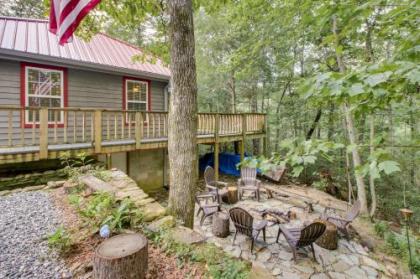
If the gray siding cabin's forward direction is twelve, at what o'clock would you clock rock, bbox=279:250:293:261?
The rock is roughly at 12 o'clock from the gray siding cabin.

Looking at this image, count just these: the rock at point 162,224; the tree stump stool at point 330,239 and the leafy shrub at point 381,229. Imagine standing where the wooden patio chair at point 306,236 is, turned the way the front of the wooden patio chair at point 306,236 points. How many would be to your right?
2

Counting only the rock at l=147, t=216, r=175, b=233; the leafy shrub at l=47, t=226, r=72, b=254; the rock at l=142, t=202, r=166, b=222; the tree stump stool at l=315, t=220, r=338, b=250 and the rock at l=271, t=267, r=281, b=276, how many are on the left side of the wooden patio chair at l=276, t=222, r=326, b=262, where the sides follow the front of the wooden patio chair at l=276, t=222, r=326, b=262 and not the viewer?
4

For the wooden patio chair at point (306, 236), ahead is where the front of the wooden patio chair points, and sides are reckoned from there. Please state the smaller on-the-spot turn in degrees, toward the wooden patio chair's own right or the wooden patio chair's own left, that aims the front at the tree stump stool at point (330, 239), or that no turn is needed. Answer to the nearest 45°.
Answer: approximately 90° to the wooden patio chair's own right

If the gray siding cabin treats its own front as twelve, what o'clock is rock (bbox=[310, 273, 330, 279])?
The rock is roughly at 12 o'clock from the gray siding cabin.

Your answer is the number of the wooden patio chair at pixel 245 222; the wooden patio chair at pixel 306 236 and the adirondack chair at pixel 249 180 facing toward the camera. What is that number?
1

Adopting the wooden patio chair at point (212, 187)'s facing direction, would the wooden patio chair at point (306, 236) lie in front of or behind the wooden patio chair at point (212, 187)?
in front

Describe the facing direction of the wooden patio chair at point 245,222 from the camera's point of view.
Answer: facing away from the viewer and to the right of the viewer

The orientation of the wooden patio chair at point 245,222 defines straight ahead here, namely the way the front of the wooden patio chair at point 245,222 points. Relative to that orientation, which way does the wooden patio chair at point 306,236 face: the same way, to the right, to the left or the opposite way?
to the left

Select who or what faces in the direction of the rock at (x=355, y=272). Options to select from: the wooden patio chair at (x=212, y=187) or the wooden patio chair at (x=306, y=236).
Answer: the wooden patio chair at (x=212, y=187)

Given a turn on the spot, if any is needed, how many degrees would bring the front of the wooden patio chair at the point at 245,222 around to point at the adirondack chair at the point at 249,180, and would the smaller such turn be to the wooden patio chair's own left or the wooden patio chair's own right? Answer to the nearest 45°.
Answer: approximately 45° to the wooden patio chair's own left

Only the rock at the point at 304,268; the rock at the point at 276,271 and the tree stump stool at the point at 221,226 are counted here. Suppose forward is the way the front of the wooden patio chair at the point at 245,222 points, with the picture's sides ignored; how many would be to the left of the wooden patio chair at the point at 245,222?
1

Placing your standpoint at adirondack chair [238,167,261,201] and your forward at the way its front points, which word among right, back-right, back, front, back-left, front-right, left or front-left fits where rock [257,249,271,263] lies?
front

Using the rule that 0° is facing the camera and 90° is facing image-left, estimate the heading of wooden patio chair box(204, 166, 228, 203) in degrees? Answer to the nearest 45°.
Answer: approximately 315°

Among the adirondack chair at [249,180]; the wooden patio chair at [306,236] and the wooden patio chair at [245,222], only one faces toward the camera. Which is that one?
the adirondack chair

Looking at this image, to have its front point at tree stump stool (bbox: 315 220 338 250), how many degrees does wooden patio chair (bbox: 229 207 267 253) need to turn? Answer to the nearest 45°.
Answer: approximately 45° to its right

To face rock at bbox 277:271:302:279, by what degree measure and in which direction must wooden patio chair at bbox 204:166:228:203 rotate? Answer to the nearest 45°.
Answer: approximately 45° to its right

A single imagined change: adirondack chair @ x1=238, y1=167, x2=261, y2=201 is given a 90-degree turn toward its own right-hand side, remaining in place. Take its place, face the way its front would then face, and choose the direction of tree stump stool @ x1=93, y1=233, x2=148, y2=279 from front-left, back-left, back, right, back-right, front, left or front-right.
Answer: left

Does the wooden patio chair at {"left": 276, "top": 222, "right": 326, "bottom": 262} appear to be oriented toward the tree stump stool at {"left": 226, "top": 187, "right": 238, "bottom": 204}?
yes

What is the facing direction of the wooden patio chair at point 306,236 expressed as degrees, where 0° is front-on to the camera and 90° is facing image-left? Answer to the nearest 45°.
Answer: approximately 135°
